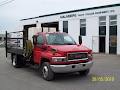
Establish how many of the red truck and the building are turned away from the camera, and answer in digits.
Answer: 0

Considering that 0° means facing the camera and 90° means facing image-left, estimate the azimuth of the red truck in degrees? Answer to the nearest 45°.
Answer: approximately 315°

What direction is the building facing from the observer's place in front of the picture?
facing the viewer and to the left of the viewer

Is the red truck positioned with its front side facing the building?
no

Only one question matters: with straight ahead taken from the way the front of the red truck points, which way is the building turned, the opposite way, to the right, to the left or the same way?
to the right
